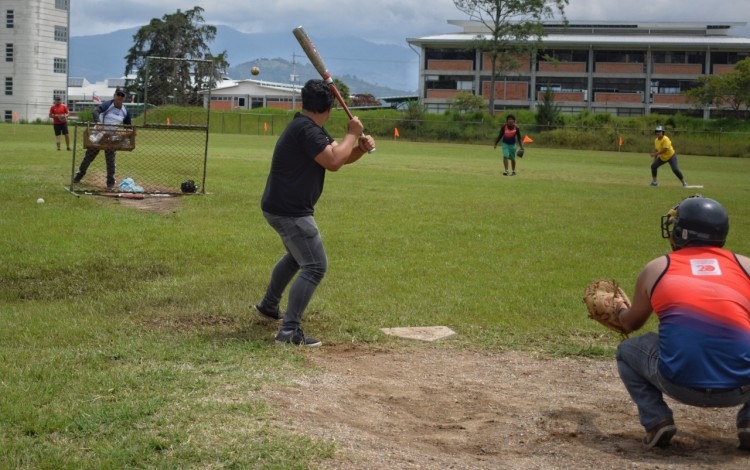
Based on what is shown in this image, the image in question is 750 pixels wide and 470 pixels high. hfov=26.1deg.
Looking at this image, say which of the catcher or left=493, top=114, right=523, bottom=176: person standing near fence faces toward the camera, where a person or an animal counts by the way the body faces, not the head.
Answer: the person standing near fence

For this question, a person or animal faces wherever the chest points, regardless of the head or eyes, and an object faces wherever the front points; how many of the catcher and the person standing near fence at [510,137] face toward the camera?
1

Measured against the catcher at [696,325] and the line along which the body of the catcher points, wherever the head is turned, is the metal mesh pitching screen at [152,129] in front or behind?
in front

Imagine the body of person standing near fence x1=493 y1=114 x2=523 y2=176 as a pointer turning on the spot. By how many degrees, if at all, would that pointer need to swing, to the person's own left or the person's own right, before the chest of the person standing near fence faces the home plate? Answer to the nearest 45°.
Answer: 0° — they already face it

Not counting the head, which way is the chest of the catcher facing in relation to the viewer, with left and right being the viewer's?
facing away from the viewer and to the left of the viewer

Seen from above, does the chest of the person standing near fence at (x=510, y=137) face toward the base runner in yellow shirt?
no

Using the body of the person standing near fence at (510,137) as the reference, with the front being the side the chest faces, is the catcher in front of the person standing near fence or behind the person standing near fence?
in front

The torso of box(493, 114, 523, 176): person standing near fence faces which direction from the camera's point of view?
toward the camera

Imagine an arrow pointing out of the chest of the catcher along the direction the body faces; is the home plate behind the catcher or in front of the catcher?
in front

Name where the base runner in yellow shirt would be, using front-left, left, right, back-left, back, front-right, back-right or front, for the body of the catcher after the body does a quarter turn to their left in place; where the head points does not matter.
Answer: back-right

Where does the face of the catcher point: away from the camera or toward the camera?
away from the camera

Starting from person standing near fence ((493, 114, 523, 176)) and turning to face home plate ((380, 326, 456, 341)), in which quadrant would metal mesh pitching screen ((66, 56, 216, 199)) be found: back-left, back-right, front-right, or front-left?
front-right
